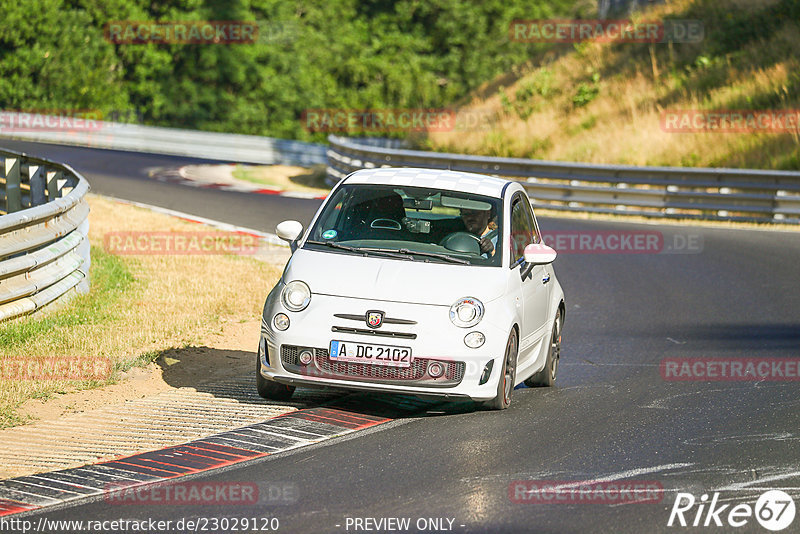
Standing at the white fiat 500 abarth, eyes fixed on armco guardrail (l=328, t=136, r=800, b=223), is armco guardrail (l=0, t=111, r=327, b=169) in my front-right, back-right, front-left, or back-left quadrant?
front-left

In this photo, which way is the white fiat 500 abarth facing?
toward the camera

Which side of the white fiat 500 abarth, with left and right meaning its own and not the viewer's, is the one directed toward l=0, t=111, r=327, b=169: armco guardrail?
back

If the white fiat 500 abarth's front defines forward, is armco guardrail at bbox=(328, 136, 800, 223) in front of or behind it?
behind

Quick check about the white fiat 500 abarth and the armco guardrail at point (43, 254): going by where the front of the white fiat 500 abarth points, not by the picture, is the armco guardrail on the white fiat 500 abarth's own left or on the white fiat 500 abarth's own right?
on the white fiat 500 abarth's own right
